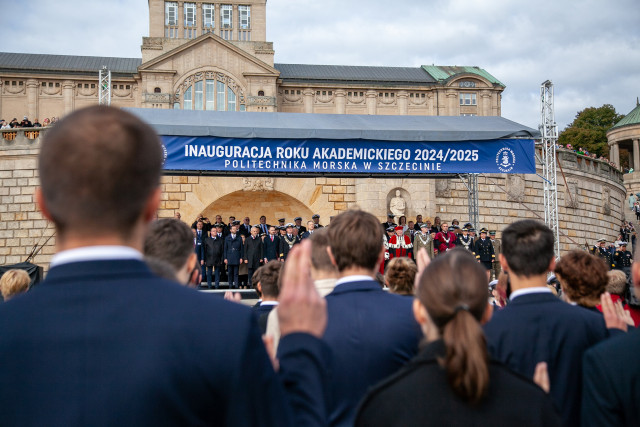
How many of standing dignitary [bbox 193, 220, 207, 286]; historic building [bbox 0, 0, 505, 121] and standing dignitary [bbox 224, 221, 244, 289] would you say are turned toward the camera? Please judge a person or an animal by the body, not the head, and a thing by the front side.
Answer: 3

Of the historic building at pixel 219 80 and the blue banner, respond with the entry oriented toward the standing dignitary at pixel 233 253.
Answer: the historic building

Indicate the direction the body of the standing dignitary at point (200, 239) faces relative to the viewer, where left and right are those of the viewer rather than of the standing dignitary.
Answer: facing the viewer

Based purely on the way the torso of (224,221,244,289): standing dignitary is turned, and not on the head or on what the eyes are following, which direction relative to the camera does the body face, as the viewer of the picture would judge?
toward the camera

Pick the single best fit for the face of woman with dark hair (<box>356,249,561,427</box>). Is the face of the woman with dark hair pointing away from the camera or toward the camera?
away from the camera

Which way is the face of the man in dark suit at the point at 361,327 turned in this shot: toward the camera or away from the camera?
away from the camera

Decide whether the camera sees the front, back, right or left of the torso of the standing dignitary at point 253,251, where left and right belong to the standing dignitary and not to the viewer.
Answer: front

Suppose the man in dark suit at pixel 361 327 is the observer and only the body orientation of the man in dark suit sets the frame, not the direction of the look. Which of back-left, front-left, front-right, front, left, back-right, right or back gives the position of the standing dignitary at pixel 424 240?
front

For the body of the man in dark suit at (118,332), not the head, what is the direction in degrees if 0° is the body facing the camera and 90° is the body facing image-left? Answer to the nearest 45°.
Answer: approximately 180°

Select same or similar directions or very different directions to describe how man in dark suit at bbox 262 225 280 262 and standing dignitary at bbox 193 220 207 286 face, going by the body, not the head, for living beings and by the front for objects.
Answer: same or similar directions

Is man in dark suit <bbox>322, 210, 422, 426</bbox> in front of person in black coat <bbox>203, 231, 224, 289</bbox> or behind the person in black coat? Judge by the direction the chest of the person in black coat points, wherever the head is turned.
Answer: in front

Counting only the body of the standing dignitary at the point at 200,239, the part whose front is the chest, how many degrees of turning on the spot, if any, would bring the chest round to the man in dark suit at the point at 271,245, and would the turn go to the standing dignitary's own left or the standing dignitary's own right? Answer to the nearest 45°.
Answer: approximately 90° to the standing dignitary's own left

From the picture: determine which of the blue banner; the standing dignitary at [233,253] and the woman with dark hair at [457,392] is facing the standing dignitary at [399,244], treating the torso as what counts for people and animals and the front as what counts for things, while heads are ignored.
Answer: the woman with dark hair

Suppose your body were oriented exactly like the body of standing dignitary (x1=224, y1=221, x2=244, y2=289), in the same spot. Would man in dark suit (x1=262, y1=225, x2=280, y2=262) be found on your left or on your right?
on your left

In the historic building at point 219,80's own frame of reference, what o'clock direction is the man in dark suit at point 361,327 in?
The man in dark suit is roughly at 12 o'clock from the historic building.

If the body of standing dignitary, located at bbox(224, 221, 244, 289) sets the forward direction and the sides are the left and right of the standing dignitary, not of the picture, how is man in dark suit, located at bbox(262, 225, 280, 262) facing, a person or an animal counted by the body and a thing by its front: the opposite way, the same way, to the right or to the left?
the same way

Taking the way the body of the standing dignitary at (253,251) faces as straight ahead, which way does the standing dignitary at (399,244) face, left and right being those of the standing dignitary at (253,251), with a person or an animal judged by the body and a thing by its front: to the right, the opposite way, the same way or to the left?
the same way

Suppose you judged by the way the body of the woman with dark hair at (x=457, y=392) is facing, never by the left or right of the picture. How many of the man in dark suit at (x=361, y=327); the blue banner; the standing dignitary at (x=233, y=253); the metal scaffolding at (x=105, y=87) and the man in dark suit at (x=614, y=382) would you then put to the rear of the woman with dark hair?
0

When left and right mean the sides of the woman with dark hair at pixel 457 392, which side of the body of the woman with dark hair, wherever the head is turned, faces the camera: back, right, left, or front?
back

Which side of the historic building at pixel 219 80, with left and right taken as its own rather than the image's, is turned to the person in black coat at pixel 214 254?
front

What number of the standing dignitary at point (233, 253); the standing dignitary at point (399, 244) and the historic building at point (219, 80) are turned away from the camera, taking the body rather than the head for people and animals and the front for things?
0
